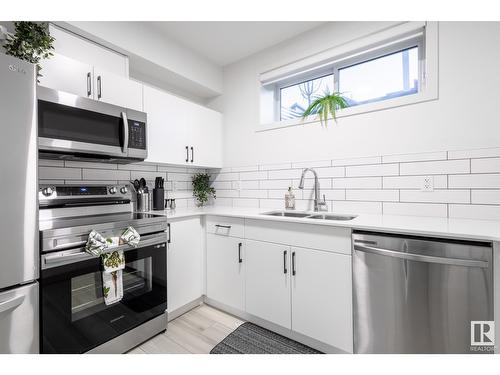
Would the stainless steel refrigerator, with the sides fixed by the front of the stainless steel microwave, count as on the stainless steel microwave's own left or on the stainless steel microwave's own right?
on the stainless steel microwave's own right

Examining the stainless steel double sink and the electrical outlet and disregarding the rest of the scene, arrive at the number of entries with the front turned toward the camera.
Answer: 2

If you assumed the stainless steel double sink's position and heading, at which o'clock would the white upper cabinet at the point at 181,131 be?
The white upper cabinet is roughly at 3 o'clock from the stainless steel double sink.

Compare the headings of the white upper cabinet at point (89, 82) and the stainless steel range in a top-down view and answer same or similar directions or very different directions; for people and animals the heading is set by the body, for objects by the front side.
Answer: same or similar directions

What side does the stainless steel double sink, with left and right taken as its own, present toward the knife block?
right

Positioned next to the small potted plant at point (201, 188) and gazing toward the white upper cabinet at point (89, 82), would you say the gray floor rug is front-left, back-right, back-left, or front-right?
front-left

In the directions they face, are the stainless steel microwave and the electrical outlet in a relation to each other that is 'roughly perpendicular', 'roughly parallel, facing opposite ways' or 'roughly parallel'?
roughly perpendicular

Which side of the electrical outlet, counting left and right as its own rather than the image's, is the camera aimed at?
front

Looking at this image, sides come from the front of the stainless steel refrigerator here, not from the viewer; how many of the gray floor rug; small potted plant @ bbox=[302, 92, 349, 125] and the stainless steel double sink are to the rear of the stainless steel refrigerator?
0

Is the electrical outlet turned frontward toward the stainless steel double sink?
no

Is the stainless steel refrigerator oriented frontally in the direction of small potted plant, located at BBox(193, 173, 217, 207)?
no

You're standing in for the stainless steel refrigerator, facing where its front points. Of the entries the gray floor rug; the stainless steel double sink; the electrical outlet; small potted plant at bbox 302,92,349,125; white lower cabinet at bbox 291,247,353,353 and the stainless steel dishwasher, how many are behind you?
0

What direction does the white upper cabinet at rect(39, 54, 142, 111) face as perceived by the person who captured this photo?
facing the viewer and to the right of the viewer

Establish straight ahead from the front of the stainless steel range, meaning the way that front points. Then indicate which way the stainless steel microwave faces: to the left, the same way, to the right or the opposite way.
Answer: the same way

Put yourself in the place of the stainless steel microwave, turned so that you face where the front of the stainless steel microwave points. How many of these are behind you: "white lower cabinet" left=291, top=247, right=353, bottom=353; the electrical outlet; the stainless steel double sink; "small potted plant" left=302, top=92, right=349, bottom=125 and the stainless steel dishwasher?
0

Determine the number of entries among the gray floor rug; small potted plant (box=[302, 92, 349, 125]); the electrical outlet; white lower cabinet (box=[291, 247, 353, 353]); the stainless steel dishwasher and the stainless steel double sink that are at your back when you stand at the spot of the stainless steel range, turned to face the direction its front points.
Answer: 0

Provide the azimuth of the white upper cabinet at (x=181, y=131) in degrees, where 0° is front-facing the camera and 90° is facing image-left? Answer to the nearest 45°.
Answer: approximately 315°

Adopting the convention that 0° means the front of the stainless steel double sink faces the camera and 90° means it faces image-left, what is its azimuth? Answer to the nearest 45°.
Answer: approximately 0°

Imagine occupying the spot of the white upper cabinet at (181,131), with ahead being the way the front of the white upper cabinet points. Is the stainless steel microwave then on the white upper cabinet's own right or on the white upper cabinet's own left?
on the white upper cabinet's own right

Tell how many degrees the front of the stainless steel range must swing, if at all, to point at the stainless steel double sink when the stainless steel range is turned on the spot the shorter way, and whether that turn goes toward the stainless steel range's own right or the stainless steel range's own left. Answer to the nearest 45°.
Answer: approximately 45° to the stainless steel range's own left

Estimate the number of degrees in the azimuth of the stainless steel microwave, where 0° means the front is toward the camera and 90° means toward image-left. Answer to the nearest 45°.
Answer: approximately 315°
